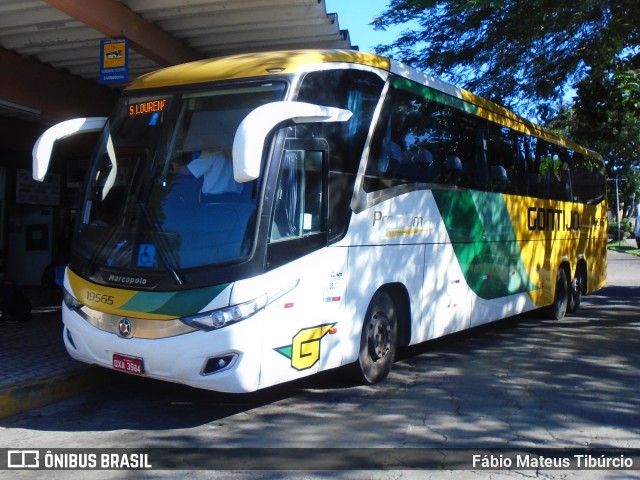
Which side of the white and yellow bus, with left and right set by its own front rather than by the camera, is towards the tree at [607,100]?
back

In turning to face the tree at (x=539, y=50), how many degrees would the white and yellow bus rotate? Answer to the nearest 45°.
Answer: approximately 180°

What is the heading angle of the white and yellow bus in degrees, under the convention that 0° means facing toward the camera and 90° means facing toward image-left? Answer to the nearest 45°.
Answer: approximately 45°
